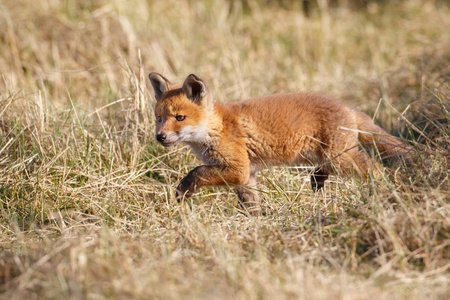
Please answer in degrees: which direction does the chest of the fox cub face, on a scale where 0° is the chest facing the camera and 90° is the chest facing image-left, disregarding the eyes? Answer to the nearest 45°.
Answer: approximately 90°
